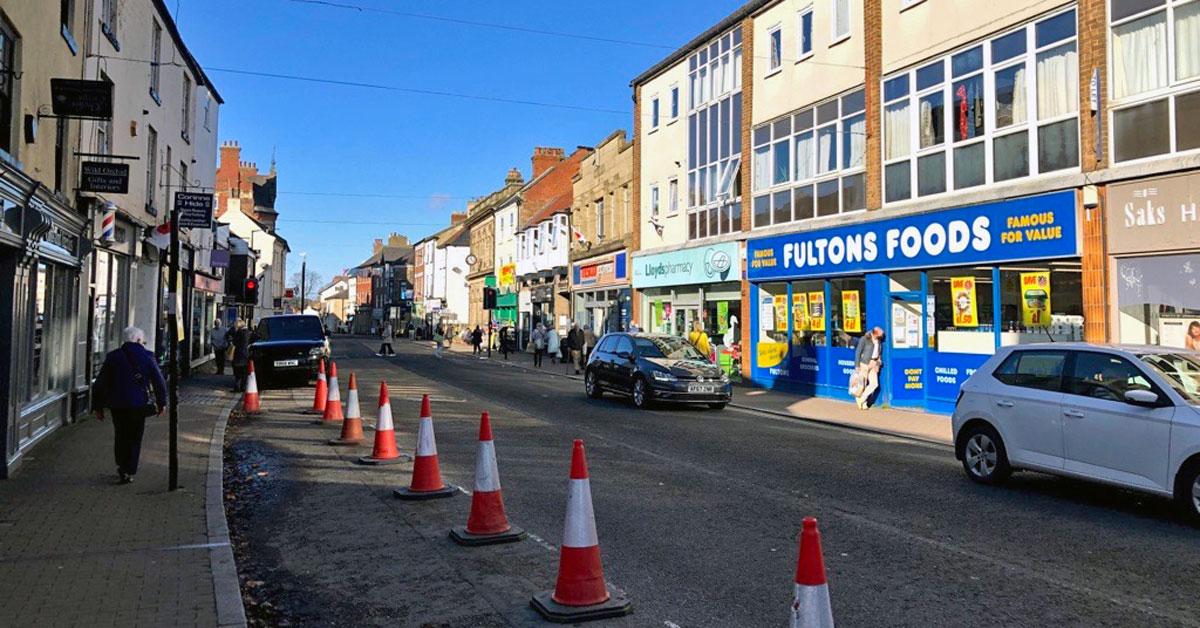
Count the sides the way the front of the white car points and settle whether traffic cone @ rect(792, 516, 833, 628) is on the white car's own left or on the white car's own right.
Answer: on the white car's own right

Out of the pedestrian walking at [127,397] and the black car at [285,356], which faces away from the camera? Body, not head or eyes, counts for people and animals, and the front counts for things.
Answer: the pedestrian walking

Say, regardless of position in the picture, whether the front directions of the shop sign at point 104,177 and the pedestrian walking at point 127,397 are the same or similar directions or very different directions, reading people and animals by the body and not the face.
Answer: very different directions

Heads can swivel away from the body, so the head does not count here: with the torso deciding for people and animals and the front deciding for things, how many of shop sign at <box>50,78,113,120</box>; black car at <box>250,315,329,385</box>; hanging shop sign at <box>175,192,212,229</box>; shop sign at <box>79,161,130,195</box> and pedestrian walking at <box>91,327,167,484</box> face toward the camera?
4

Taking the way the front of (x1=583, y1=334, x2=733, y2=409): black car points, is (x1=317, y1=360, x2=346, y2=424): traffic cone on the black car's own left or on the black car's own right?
on the black car's own right

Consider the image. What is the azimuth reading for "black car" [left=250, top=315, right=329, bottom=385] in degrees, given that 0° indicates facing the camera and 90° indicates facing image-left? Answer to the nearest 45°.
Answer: approximately 0°

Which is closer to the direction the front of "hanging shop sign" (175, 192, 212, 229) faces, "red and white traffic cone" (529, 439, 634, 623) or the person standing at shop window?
the red and white traffic cone

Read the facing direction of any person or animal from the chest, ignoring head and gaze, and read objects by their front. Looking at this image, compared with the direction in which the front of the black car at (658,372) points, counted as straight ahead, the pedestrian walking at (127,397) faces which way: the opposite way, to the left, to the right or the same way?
the opposite way

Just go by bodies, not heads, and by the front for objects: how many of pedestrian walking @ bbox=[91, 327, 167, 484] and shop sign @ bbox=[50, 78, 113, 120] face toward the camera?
1

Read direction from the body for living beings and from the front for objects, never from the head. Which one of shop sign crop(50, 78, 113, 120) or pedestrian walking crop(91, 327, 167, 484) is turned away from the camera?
the pedestrian walking

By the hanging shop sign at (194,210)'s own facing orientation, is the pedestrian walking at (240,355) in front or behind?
behind

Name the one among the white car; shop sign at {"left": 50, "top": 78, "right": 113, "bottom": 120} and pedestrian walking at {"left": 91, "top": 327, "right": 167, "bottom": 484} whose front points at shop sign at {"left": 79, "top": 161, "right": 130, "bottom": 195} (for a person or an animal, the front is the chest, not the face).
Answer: the pedestrian walking
